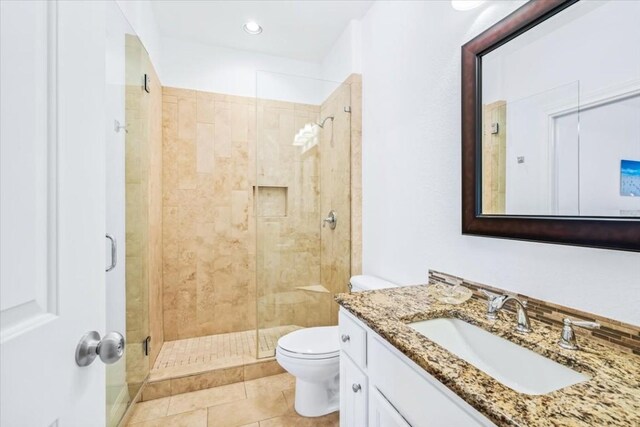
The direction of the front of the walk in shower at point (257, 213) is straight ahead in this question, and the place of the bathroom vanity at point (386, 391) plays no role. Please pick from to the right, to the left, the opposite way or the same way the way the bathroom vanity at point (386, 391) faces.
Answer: to the right

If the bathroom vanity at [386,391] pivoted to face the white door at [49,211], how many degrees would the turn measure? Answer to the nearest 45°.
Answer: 0° — it already faces it

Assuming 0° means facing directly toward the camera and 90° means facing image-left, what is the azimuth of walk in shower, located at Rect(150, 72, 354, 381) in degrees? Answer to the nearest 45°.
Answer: approximately 0°

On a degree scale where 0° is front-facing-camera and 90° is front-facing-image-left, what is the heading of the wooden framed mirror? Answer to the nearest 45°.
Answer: approximately 45°

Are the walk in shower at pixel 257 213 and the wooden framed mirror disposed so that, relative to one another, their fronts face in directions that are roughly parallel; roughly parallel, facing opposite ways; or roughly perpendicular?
roughly perpendicular
